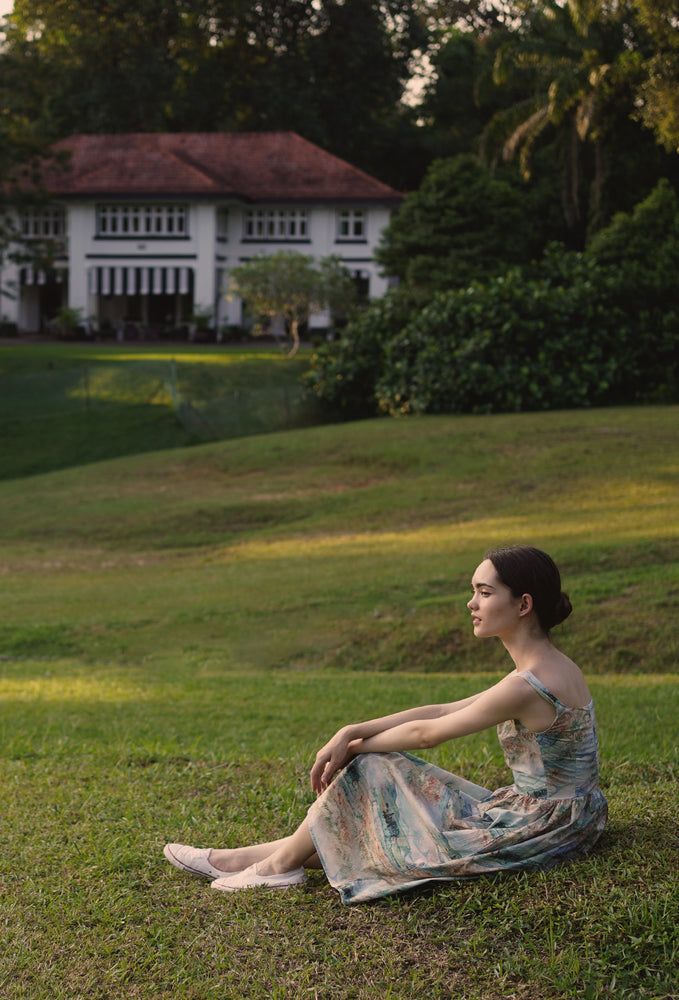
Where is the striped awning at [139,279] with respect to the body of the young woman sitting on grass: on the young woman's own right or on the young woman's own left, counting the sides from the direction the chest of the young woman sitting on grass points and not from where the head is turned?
on the young woman's own right

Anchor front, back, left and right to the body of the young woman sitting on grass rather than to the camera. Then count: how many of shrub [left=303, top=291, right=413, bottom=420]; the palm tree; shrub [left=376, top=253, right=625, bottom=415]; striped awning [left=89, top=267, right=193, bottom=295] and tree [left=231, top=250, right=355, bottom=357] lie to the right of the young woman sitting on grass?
5

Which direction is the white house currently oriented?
toward the camera

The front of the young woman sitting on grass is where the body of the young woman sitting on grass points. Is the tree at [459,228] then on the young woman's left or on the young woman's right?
on the young woman's right

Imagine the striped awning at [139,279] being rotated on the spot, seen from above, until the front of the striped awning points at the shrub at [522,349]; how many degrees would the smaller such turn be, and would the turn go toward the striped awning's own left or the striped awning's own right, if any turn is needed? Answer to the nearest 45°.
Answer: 0° — it already faces it

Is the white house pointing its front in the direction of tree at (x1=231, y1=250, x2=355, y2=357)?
yes

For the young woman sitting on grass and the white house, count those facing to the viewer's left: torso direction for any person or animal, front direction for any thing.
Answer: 1

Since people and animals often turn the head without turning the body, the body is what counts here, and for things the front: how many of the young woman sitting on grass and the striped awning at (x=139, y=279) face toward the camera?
1

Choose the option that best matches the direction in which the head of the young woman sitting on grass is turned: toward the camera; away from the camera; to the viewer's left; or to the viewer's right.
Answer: to the viewer's left

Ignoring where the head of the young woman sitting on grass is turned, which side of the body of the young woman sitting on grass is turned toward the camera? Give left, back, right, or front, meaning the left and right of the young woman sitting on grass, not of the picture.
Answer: left

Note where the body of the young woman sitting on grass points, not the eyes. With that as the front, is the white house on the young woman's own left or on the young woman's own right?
on the young woman's own right
